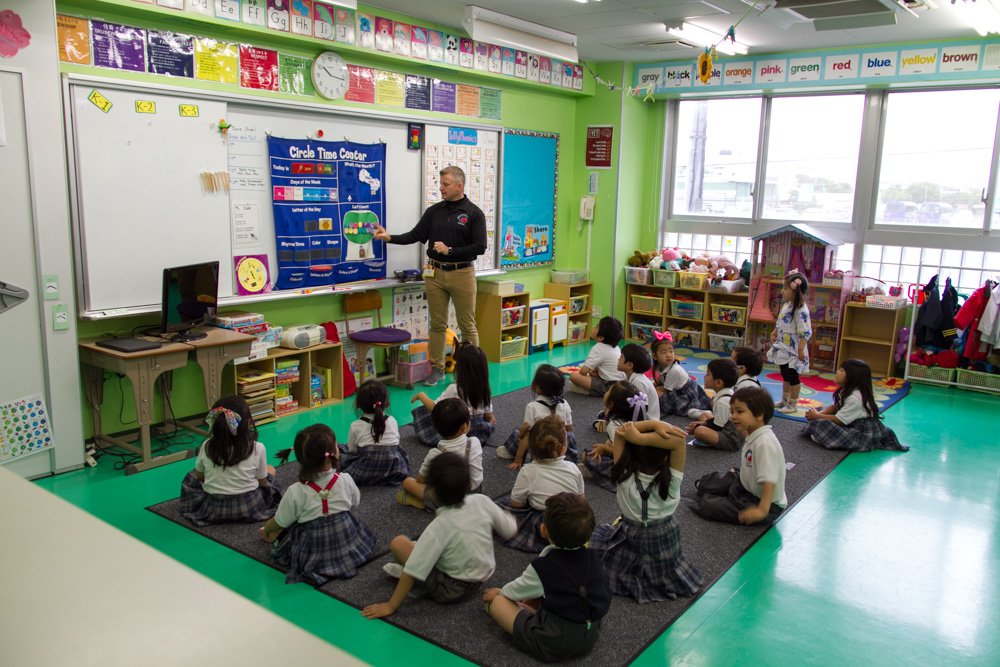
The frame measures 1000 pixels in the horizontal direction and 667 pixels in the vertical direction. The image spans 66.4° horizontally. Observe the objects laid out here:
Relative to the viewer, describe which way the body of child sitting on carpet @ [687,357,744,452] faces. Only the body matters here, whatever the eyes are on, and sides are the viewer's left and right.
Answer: facing to the left of the viewer

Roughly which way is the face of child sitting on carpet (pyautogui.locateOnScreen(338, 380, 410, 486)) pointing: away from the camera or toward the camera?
away from the camera

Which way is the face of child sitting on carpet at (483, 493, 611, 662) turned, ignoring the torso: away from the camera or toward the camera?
away from the camera

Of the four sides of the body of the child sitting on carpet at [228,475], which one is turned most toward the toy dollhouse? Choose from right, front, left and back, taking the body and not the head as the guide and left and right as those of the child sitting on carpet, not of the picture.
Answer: right

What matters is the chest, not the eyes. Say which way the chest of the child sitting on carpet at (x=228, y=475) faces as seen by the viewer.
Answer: away from the camera

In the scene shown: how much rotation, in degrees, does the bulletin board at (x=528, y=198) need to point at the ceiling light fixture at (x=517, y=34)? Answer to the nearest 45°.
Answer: approximately 45° to its right

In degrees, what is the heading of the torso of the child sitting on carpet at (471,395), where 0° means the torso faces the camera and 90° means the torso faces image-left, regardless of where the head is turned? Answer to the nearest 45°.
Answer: approximately 135°

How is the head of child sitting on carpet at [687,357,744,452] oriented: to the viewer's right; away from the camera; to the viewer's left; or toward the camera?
to the viewer's left

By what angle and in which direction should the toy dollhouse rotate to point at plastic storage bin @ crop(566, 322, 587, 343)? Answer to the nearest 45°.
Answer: approximately 90° to its right

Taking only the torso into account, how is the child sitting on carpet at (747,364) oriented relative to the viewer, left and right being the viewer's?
facing away from the viewer and to the left of the viewer
